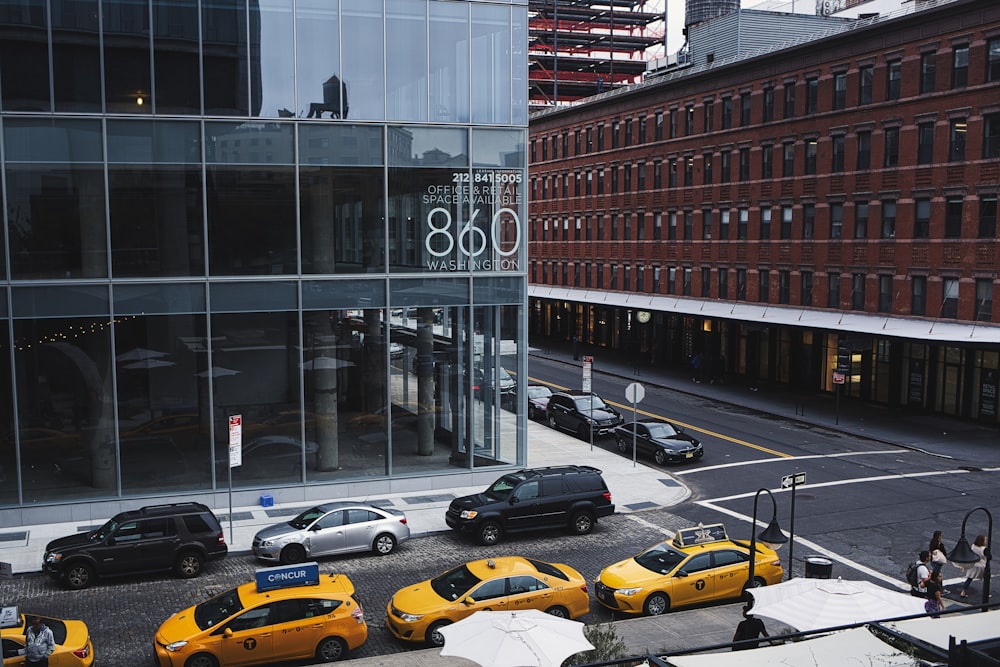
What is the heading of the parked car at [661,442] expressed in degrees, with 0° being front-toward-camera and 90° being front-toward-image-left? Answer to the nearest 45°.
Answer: approximately 315°

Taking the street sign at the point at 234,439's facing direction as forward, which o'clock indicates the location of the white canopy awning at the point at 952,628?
The white canopy awning is roughly at 11 o'clock from the street sign.

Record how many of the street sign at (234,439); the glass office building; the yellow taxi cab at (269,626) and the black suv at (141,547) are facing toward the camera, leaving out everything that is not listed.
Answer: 2

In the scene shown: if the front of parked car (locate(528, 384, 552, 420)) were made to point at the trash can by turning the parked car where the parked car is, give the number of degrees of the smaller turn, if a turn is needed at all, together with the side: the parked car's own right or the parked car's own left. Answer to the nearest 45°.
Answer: approximately 45° to the parked car's own right

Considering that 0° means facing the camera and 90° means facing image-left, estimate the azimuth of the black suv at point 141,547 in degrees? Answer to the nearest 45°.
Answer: approximately 90°

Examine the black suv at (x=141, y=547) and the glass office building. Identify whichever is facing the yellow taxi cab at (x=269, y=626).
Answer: the glass office building

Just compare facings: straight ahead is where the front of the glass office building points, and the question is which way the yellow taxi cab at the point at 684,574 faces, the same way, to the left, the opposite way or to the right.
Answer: to the right

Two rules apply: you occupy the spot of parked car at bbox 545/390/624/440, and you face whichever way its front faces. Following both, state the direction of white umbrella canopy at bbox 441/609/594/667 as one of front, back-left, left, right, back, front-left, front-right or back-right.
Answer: front-right

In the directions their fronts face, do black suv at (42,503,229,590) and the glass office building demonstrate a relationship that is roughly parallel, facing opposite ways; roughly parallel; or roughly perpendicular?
roughly perpendicular

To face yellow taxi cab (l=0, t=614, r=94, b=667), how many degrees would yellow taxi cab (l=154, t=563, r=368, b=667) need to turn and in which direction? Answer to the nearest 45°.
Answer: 0° — it already faces it

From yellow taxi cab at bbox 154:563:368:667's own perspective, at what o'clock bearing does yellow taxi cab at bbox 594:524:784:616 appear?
yellow taxi cab at bbox 594:524:784:616 is roughly at 6 o'clock from yellow taxi cab at bbox 154:563:368:667.

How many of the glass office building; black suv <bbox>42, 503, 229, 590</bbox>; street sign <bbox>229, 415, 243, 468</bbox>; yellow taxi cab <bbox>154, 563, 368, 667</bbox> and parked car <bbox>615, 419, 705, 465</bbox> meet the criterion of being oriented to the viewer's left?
2

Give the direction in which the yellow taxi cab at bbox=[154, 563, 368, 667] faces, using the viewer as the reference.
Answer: facing to the left of the viewer

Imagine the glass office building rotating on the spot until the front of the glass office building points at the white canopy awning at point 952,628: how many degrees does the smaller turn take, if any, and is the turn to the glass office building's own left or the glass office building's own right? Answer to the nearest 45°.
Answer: approximately 45° to the glass office building's own left

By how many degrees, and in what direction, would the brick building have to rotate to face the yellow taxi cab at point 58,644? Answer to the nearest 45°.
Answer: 0° — it already faces it
